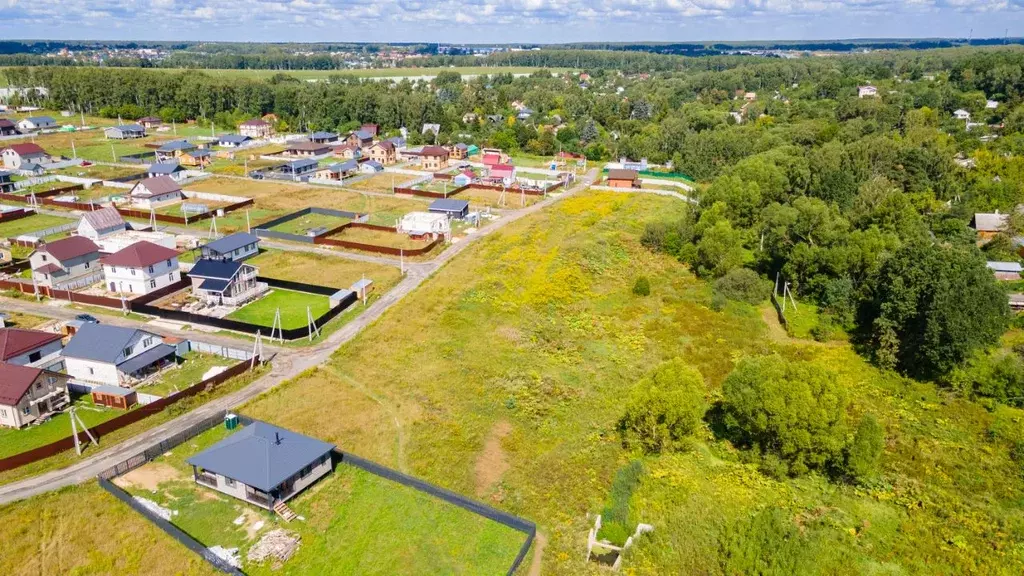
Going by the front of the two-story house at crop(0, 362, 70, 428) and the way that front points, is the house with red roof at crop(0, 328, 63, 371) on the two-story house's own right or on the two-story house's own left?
on the two-story house's own left

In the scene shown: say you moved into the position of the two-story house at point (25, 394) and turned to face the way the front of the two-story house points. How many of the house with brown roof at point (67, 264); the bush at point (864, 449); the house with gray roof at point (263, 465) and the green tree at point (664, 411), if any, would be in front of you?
3

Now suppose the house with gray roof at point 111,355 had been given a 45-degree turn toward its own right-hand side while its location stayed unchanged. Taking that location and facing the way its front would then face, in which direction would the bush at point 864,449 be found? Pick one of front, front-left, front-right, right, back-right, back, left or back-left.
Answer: front-left

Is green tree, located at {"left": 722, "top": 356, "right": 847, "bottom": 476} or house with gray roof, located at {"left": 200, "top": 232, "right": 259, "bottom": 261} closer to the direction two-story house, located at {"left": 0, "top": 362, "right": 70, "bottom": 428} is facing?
the green tree

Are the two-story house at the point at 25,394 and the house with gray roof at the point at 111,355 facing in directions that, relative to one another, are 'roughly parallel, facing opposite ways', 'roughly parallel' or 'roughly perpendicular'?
roughly parallel

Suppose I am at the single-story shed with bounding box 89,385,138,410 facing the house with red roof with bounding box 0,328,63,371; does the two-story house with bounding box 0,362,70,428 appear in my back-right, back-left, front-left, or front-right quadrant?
front-left

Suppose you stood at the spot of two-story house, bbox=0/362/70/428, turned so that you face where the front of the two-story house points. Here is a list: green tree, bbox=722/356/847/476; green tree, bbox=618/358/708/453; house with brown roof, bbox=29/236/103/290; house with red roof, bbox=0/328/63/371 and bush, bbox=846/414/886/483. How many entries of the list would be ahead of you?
3

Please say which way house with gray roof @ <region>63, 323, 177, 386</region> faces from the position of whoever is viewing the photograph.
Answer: facing the viewer and to the right of the viewer

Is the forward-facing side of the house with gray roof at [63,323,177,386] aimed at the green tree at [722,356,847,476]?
yes

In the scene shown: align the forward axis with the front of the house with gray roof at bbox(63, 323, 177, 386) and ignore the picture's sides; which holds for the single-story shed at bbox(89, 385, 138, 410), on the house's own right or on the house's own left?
on the house's own right

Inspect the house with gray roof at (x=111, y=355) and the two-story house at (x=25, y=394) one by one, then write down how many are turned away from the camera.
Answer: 0

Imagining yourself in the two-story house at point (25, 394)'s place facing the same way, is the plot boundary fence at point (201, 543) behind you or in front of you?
in front

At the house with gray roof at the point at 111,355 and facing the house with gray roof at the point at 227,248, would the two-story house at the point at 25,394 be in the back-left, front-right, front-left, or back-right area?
back-left

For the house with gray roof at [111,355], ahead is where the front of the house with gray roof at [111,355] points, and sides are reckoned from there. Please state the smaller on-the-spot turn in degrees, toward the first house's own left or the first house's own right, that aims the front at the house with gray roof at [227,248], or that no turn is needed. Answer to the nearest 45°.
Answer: approximately 90° to the first house's own left

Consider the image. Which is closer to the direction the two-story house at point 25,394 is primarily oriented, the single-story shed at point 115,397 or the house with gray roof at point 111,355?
the single-story shed

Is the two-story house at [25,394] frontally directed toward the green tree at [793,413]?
yes

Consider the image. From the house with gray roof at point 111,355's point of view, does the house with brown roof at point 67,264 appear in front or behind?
behind
